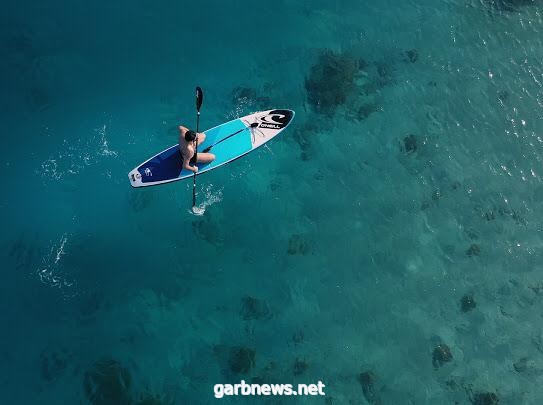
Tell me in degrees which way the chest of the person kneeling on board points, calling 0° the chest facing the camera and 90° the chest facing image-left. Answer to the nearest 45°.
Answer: approximately 270°
